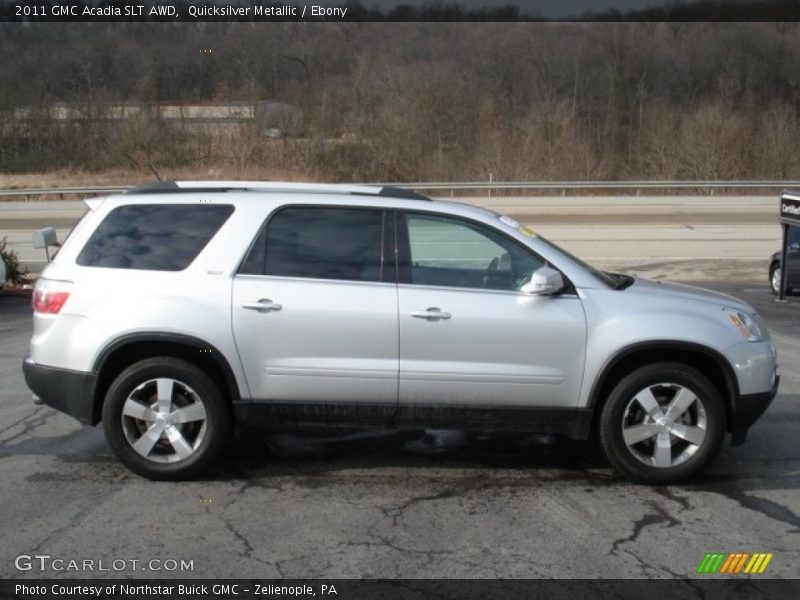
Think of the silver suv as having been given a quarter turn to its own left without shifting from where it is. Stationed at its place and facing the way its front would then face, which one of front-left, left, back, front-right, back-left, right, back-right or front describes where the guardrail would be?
front

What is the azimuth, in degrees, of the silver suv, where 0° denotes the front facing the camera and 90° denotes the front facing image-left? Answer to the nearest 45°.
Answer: approximately 270°
